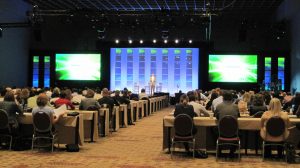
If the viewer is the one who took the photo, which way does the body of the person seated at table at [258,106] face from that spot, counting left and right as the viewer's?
facing away from the viewer

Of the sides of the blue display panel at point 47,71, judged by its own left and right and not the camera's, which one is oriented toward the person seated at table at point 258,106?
front

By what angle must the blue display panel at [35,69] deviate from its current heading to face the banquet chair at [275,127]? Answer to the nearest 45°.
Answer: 0° — it already faces it

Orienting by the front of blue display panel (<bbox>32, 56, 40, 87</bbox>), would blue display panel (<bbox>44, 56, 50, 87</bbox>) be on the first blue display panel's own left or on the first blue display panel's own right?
on the first blue display panel's own left

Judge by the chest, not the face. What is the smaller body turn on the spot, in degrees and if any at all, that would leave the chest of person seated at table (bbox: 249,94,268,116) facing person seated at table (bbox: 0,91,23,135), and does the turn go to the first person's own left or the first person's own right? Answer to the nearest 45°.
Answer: approximately 90° to the first person's own left

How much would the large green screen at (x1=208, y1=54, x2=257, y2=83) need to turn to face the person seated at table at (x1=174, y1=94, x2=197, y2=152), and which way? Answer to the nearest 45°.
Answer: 0° — it already faces them

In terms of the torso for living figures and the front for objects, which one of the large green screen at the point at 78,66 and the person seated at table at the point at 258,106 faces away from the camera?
the person seated at table

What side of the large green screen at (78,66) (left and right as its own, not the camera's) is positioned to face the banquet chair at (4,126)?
front

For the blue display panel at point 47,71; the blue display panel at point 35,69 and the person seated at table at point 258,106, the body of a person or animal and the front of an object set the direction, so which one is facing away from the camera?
the person seated at table

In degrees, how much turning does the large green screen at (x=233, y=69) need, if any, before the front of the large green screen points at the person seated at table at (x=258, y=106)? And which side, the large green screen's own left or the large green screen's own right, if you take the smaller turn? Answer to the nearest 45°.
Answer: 0° — it already faces them

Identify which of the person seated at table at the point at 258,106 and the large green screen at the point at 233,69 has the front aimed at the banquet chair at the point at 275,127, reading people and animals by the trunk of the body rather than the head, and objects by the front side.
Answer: the large green screen

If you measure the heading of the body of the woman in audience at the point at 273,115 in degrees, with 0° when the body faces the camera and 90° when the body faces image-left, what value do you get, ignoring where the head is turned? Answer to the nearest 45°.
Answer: approximately 180°

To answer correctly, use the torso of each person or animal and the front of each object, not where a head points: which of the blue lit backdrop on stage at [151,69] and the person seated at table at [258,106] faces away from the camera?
the person seated at table

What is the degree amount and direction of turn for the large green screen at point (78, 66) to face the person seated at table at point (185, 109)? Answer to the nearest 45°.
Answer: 0° — it already faces them

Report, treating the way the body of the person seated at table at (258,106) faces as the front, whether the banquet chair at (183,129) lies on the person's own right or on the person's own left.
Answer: on the person's own left
